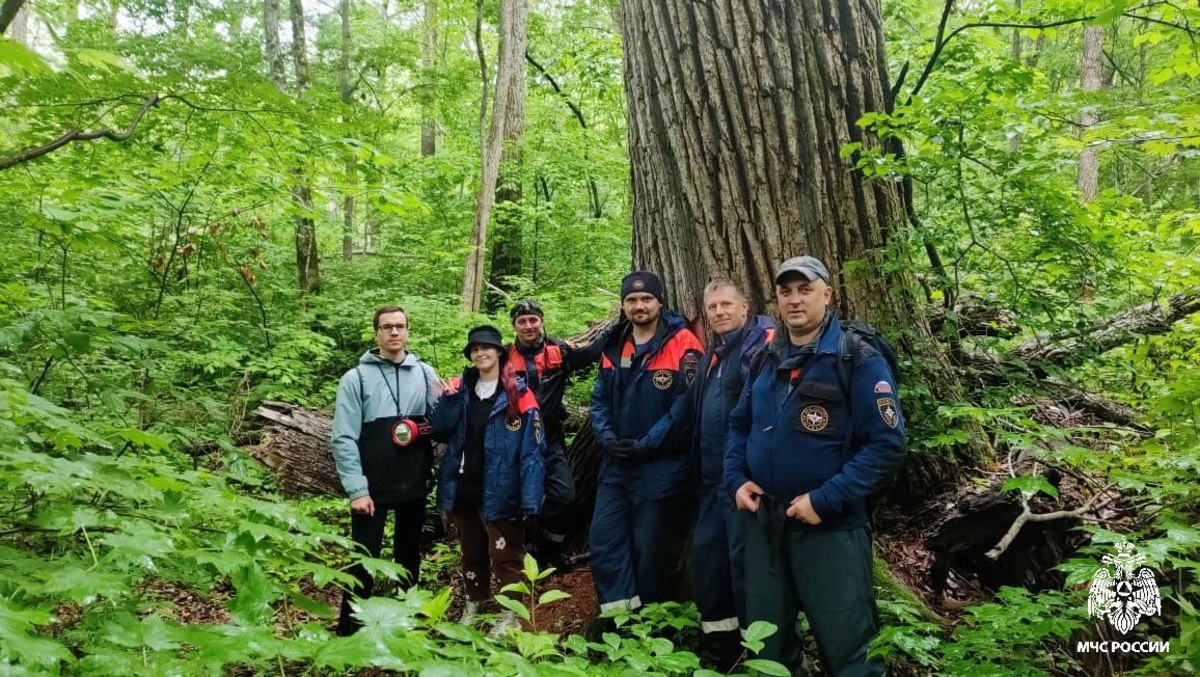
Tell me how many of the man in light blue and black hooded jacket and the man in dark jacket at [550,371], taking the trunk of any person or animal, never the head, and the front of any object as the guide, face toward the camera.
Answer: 2

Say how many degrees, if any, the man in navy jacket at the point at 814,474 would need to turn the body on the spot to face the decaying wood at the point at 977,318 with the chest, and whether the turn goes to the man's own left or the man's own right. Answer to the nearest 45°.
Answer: approximately 180°

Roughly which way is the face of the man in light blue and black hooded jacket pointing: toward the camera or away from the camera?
toward the camera

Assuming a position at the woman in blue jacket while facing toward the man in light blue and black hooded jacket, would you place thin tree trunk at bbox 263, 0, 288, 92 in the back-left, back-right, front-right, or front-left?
front-right

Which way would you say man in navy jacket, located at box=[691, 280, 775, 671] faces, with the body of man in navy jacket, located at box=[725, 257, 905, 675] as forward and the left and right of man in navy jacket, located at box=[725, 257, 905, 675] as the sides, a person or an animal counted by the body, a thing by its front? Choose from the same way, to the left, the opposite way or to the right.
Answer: the same way

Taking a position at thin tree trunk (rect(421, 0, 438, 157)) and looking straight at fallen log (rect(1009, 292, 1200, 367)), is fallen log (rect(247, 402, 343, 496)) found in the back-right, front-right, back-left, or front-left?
front-right

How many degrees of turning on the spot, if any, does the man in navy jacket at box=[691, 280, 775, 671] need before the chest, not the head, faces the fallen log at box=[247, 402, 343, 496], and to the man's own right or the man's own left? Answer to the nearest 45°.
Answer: approximately 90° to the man's own right

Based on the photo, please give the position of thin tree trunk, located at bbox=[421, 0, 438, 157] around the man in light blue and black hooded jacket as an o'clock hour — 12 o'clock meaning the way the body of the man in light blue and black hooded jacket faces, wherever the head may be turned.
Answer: The thin tree trunk is roughly at 6 o'clock from the man in light blue and black hooded jacket.

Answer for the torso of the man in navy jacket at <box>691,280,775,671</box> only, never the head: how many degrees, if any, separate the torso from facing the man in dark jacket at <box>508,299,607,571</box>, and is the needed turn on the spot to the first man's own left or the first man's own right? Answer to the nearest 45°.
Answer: approximately 90° to the first man's own right

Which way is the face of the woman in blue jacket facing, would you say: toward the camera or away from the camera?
toward the camera

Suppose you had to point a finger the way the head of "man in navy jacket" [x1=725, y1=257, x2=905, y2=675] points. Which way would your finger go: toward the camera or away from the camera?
toward the camera

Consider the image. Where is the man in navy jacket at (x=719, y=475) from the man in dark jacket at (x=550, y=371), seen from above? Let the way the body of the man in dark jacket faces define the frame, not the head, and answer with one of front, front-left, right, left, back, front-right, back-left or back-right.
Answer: front-left

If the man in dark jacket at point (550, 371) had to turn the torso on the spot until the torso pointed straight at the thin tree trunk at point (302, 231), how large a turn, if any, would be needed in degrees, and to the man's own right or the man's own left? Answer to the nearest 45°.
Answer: approximately 135° to the man's own right

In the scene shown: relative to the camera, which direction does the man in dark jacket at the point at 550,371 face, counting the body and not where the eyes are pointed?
toward the camera

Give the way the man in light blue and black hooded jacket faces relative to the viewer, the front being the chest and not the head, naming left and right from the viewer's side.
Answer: facing the viewer

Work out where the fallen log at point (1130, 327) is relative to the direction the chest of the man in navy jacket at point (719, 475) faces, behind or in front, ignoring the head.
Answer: behind

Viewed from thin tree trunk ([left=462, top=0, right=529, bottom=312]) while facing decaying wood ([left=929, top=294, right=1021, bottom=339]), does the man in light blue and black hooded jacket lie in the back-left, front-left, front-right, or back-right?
front-right

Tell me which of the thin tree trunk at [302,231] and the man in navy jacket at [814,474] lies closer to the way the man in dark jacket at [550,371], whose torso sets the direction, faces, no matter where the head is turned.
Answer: the man in navy jacket
